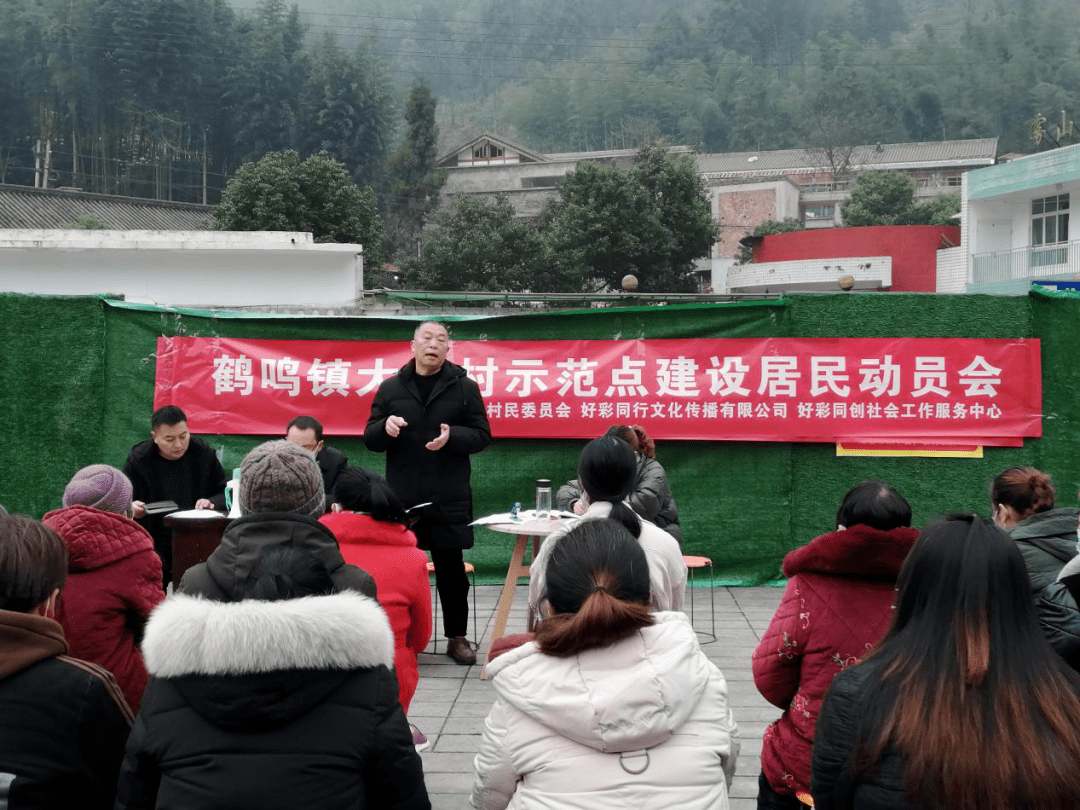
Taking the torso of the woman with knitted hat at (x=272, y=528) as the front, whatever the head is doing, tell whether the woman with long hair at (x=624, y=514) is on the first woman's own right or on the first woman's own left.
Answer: on the first woman's own right

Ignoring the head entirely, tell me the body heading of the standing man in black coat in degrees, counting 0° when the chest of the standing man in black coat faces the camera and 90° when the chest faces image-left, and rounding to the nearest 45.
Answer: approximately 0°

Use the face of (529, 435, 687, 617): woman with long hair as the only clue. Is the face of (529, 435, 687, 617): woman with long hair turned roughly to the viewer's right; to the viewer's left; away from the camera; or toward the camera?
away from the camera

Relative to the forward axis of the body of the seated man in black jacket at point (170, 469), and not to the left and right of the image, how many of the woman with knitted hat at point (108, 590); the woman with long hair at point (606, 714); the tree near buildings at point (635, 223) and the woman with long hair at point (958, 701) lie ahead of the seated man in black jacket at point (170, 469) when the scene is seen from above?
3

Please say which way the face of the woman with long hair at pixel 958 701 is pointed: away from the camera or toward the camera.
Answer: away from the camera

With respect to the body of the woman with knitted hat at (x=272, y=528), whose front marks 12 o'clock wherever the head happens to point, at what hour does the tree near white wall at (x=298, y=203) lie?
The tree near white wall is roughly at 12 o'clock from the woman with knitted hat.

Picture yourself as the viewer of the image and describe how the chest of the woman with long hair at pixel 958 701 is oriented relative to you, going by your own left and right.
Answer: facing away from the viewer

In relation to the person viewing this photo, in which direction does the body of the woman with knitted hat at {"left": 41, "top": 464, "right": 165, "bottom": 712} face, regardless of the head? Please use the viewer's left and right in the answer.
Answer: facing away from the viewer and to the right of the viewer

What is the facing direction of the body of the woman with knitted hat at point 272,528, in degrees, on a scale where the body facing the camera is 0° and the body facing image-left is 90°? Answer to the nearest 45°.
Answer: approximately 180°

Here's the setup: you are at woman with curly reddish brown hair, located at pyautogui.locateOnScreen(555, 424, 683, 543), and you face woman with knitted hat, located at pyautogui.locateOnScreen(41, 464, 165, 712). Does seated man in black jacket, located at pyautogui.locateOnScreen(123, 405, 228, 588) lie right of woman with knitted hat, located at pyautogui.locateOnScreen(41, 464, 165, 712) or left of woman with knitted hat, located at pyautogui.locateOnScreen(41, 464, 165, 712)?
right

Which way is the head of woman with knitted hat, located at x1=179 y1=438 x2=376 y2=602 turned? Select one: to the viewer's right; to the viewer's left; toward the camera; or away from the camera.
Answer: away from the camera

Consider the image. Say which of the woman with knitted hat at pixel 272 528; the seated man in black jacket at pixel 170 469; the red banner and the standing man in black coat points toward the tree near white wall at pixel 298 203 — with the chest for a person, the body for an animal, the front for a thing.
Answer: the woman with knitted hat

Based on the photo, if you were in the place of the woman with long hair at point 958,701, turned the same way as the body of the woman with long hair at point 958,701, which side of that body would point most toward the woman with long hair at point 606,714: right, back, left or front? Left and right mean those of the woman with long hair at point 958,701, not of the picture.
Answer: left

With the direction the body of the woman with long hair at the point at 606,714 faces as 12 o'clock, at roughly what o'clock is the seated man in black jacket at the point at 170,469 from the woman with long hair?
The seated man in black jacket is roughly at 11 o'clock from the woman with long hair.

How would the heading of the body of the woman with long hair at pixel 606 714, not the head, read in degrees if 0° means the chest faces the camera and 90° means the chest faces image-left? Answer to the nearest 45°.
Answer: approximately 180°
